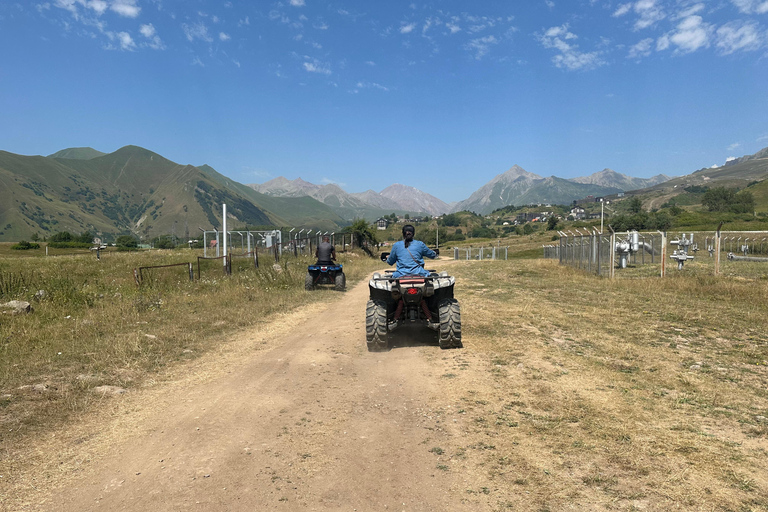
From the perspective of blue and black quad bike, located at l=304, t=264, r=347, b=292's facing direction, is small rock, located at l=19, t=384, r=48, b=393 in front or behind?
behind

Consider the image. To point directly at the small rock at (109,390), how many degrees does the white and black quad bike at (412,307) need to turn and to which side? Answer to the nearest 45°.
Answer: approximately 135° to its left

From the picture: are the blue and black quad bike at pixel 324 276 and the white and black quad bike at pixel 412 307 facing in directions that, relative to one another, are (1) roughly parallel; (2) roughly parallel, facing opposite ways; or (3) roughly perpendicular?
roughly parallel

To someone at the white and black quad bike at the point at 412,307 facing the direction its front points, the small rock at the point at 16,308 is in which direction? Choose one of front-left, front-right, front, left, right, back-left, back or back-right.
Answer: left

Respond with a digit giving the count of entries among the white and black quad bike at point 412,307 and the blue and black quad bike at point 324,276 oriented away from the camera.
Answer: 2

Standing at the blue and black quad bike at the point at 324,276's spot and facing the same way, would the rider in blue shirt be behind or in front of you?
behind

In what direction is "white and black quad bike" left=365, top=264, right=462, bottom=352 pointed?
away from the camera

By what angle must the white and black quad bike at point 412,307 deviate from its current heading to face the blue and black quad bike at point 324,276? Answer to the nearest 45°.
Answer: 0° — it already faces it

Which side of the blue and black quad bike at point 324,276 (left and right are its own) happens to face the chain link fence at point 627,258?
right

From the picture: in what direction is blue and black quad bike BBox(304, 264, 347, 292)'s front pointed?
away from the camera

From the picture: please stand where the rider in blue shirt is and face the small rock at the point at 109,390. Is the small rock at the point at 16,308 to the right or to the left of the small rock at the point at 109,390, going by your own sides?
right

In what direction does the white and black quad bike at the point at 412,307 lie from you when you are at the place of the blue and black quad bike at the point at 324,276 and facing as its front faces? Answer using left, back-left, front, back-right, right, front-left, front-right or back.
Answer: back
